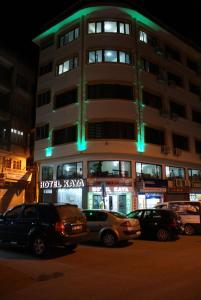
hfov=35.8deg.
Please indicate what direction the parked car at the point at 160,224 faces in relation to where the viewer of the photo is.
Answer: facing away from the viewer and to the left of the viewer

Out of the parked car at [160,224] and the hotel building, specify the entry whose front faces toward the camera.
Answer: the hotel building

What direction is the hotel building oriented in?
toward the camera

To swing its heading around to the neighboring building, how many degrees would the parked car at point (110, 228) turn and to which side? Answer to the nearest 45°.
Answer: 0° — it already faces it

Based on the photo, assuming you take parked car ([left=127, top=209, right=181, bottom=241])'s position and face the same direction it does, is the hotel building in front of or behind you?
in front

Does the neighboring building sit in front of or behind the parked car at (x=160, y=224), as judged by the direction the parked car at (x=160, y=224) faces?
in front

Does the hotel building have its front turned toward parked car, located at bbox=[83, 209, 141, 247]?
yes

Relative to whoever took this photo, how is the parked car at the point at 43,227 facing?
facing away from the viewer and to the left of the viewer

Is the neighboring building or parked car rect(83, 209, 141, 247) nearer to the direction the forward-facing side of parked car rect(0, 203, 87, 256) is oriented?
the neighboring building

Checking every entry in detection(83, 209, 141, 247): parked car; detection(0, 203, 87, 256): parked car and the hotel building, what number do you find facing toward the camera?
1

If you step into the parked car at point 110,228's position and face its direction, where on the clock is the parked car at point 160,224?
the parked car at point 160,224 is roughly at 3 o'clock from the parked car at point 110,228.

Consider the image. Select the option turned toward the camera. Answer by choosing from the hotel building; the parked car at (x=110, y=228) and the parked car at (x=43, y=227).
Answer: the hotel building

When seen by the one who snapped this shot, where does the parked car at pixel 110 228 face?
facing away from the viewer and to the left of the viewer

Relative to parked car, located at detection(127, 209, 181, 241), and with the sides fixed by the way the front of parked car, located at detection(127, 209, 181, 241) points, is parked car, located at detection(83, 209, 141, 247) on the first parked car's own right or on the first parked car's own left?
on the first parked car's own left

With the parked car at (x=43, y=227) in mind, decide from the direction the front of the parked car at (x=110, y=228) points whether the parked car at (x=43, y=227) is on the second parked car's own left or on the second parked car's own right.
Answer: on the second parked car's own left
